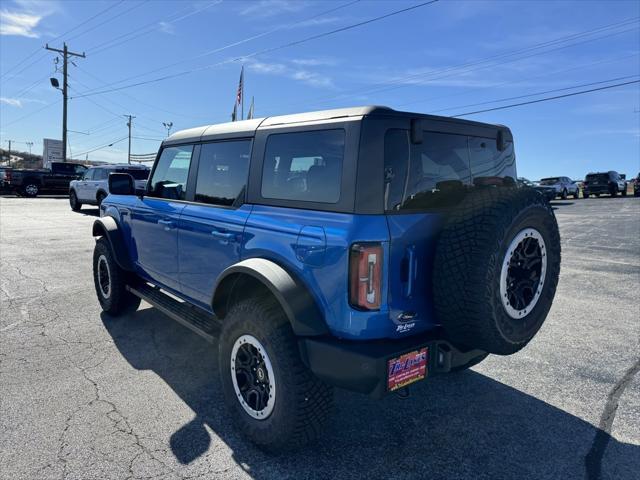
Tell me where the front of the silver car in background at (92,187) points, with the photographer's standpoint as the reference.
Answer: facing away from the viewer and to the left of the viewer

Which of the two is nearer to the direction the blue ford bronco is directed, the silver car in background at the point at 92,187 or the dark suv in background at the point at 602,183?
the silver car in background

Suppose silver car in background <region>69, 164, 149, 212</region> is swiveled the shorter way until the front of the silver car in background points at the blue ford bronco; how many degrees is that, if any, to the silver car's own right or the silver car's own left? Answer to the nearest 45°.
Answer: approximately 135° to the silver car's own left

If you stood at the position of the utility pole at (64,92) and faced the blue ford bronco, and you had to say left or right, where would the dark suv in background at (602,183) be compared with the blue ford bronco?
left

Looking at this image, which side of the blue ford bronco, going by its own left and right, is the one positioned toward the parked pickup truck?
front

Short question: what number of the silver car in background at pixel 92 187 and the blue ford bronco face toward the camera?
0

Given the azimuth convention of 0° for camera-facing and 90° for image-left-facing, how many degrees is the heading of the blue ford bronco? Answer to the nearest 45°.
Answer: approximately 135°

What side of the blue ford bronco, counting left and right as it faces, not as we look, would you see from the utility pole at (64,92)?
front

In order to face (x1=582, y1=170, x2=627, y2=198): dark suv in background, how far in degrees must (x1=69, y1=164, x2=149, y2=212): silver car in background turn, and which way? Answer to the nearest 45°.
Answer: approximately 135° to its right

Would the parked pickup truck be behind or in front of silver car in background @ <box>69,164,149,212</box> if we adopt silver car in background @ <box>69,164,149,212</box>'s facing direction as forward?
in front

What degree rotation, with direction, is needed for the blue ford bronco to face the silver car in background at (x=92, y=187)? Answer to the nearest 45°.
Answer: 0° — it already faces it

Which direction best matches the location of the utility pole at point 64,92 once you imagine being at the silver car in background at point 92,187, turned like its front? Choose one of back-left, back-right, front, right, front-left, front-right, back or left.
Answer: front-right
